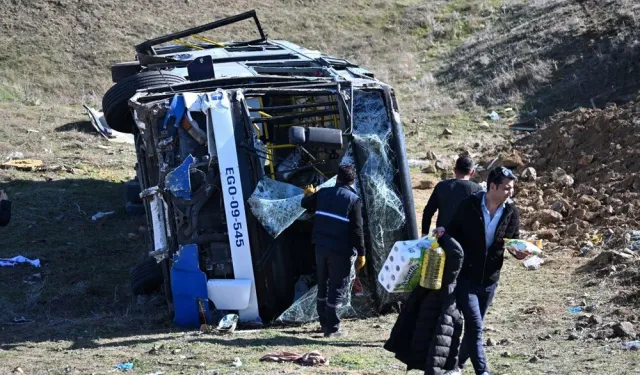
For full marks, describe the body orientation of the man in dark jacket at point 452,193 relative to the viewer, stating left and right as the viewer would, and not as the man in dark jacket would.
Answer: facing away from the viewer

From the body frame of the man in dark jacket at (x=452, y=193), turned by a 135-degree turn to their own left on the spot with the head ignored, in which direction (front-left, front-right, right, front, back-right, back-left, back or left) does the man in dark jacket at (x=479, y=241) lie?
front-left

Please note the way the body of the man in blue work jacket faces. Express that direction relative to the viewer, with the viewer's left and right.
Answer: facing away from the viewer

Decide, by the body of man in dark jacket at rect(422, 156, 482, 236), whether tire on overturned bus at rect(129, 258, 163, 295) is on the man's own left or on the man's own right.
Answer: on the man's own left

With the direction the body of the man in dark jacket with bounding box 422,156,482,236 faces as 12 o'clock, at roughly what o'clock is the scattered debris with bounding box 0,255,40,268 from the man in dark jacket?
The scattered debris is roughly at 10 o'clock from the man in dark jacket.

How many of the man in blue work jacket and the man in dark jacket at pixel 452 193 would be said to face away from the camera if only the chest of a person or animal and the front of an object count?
2

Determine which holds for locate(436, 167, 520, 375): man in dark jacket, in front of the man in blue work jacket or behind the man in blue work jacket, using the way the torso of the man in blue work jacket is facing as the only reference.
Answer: behind

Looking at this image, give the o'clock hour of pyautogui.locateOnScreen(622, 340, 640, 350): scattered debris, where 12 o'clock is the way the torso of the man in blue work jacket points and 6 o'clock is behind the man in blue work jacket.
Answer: The scattered debris is roughly at 4 o'clock from the man in blue work jacket.

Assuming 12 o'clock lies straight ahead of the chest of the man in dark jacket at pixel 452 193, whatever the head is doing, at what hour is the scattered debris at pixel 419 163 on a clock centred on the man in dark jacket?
The scattered debris is roughly at 12 o'clock from the man in dark jacket.

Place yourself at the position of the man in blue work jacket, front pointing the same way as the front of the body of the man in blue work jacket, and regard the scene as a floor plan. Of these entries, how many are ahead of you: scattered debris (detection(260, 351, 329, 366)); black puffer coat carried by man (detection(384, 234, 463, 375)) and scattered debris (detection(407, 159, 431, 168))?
1

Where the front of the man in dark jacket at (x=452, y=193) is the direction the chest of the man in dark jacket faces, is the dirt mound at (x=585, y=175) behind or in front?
in front

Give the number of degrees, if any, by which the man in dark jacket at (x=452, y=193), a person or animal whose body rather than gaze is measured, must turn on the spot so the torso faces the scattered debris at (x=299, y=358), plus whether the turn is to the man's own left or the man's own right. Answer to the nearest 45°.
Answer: approximately 135° to the man's own left

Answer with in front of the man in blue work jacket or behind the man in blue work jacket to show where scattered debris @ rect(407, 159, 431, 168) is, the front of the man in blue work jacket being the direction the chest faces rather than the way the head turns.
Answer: in front
